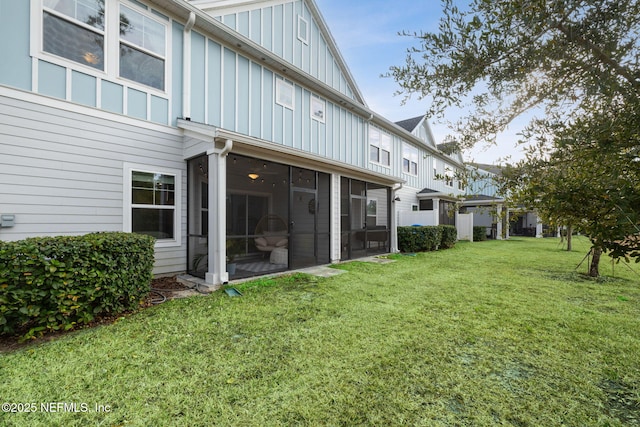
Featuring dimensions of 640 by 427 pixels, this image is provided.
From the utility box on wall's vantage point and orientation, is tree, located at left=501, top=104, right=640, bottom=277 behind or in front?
in front

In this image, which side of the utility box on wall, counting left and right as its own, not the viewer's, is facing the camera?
front

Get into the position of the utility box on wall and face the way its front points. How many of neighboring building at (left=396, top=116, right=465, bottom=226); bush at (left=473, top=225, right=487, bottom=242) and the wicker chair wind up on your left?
3

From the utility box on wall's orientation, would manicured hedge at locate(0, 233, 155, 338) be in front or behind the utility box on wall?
in front

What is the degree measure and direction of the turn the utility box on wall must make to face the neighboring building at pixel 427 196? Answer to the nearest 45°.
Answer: approximately 90° to its left

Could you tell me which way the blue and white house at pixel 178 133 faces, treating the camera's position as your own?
facing away from the viewer and to the left of the viewer

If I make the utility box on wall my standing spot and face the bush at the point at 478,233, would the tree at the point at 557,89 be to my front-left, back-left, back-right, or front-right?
front-right

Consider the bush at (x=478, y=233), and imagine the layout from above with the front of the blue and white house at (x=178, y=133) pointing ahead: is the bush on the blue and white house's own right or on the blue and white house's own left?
on the blue and white house's own right
